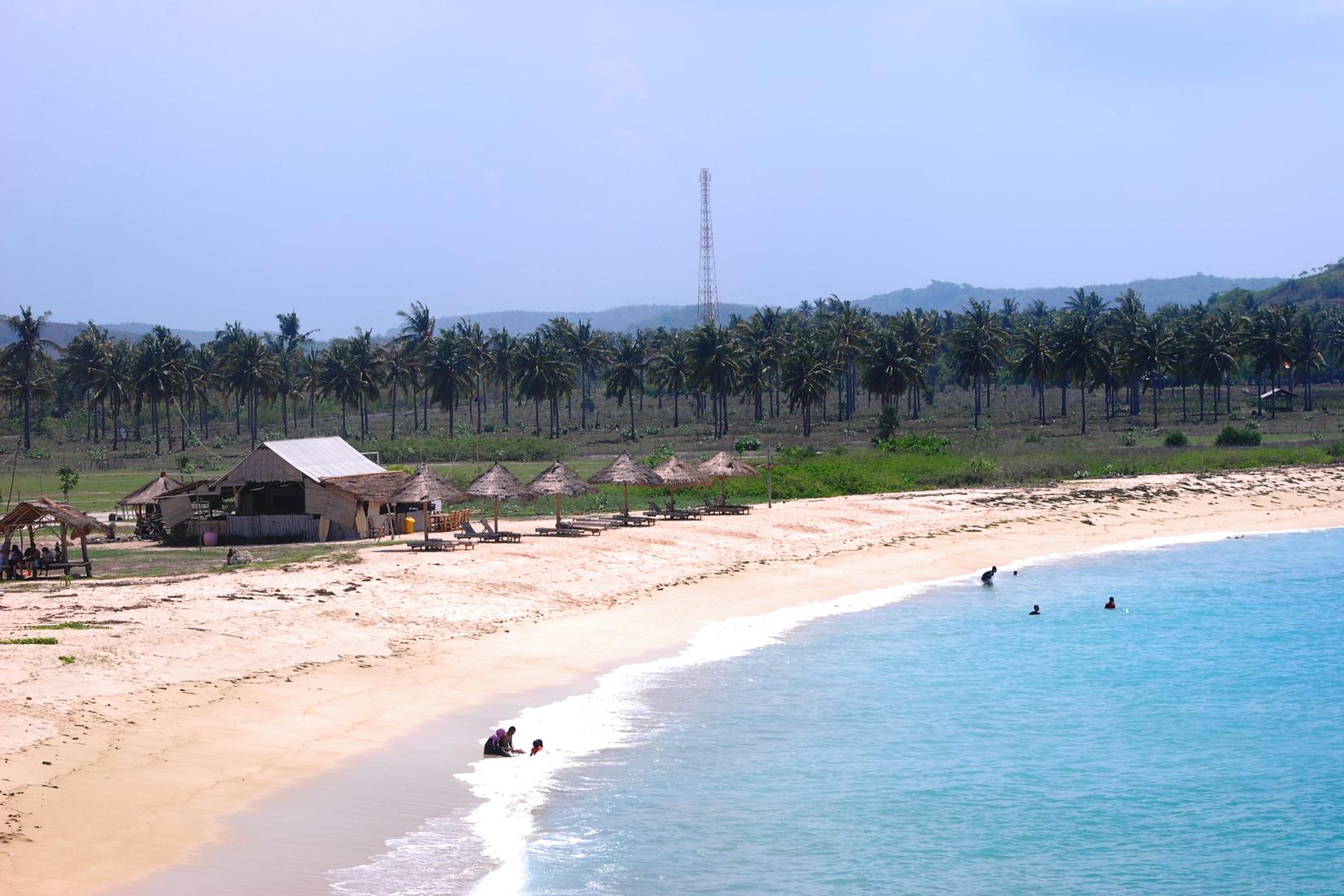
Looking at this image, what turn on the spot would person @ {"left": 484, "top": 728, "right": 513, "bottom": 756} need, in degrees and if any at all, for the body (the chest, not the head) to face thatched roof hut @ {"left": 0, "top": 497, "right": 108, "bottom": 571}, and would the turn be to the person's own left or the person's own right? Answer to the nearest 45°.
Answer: approximately 135° to the person's own left

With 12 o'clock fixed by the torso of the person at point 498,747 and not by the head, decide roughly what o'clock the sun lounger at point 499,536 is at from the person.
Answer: The sun lounger is roughly at 9 o'clock from the person.

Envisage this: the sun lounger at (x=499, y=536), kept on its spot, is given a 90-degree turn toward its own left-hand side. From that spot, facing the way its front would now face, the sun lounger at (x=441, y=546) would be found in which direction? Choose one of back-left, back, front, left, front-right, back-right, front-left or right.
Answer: back-left

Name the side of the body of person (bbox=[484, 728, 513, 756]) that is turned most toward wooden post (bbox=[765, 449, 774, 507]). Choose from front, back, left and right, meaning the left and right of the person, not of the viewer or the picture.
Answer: left

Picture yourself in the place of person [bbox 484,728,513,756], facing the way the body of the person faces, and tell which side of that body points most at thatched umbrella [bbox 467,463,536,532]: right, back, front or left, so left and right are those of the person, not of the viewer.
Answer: left

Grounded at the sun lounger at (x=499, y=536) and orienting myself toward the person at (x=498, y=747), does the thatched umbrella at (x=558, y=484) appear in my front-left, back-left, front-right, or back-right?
back-left

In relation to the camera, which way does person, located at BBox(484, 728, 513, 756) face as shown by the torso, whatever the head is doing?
to the viewer's right

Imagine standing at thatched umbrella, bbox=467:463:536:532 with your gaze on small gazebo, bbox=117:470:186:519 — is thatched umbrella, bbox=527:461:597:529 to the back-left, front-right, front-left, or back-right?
back-right
